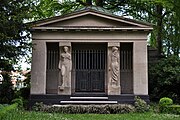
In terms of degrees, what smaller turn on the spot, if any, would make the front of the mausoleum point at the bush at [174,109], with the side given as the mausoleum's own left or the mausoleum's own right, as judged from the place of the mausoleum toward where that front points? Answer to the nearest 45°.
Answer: approximately 45° to the mausoleum's own left

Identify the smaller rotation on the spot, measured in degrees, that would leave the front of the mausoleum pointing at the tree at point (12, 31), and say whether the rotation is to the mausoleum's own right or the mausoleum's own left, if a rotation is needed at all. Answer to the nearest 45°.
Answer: approximately 45° to the mausoleum's own right

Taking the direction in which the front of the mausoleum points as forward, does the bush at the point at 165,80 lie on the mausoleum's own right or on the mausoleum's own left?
on the mausoleum's own left

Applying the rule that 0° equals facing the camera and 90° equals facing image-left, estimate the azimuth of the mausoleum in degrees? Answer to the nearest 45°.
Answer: approximately 0°

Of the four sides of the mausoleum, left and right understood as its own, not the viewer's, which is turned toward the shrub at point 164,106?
left

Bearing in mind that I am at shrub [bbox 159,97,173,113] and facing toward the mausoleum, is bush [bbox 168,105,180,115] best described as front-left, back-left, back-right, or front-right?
back-left

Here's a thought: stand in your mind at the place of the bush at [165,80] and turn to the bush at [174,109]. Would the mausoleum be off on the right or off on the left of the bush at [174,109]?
right

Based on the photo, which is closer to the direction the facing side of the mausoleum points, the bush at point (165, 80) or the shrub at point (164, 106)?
the shrub
